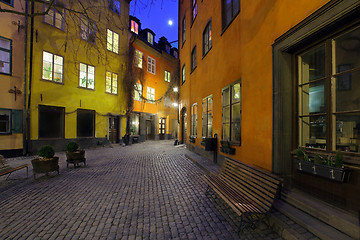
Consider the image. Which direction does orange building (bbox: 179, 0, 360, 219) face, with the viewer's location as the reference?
facing the viewer and to the left of the viewer

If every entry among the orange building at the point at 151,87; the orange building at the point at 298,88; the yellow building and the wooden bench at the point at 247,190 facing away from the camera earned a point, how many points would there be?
0

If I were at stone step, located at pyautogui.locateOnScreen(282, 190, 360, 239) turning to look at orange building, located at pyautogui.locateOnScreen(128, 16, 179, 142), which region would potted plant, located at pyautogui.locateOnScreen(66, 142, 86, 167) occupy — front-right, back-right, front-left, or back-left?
front-left

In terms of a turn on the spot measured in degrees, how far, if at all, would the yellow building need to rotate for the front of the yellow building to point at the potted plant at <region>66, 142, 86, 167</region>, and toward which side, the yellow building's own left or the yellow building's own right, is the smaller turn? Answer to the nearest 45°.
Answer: approximately 45° to the yellow building's own right

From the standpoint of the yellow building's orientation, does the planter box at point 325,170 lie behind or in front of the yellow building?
in front

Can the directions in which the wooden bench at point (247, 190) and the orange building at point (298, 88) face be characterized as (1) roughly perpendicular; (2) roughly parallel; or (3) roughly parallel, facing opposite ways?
roughly parallel

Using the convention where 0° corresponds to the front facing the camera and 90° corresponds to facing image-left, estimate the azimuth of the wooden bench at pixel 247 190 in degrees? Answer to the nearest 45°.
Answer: approximately 45°

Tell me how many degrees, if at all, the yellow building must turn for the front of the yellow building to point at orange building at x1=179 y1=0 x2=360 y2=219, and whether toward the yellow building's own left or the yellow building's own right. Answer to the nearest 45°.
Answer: approximately 45° to the yellow building's own right

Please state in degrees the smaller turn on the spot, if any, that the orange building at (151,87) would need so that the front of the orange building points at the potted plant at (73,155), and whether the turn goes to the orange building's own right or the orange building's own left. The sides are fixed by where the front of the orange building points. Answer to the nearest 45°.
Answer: approximately 45° to the orange building's own right

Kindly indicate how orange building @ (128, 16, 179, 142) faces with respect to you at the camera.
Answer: facing the viewer and to the right of the viewer

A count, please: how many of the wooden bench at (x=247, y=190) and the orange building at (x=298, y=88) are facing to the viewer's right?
0
